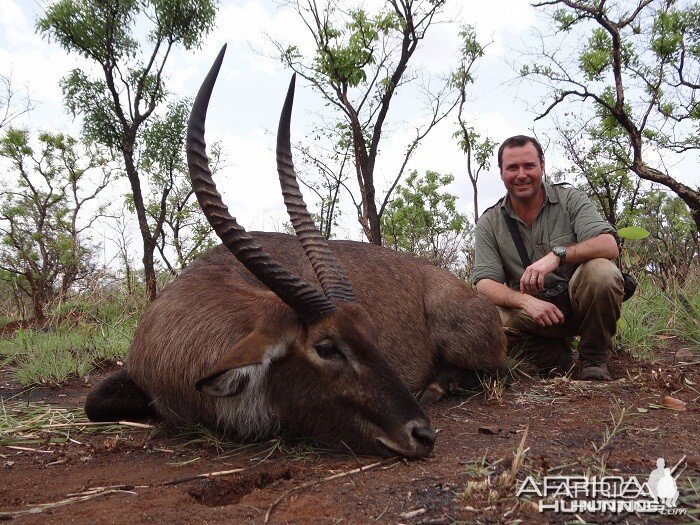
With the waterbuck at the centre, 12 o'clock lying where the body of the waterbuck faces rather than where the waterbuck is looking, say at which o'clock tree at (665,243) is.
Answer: The tree is roughly at 6 o'clock from the waterbuck.

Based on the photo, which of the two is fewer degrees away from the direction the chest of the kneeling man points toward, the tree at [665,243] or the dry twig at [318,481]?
the dry twig

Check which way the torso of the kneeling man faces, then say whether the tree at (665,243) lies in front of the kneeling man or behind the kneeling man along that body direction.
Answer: behind

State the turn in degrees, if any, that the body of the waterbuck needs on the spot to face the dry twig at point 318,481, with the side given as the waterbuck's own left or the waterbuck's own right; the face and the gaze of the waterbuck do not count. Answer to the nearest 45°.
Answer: approximately 90° to the waterbuck's own left

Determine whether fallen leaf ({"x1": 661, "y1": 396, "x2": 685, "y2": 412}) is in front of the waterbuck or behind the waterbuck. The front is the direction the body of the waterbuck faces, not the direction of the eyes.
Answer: behind

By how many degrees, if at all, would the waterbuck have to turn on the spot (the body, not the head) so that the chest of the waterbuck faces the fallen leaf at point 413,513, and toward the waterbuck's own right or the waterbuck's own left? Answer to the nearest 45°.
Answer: approximately 90° to the waterbuck's own left

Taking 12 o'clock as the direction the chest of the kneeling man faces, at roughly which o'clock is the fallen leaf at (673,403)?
The fallen leaf is roughly at 11 o'clock from the kneeling man.

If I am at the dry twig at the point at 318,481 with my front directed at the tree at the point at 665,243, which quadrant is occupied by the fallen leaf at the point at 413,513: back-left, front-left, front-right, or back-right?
back-right

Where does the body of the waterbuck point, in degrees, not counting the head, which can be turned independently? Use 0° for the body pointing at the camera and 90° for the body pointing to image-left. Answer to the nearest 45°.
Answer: approximately 45°

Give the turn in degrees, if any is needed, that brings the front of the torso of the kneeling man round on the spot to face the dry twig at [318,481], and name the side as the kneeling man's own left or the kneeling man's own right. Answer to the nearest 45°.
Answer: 0° — they already face it

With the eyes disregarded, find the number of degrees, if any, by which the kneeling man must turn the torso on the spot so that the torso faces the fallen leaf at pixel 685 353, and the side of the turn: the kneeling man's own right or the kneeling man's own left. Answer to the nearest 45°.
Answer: approximately 135° to the kneeling man's own left
